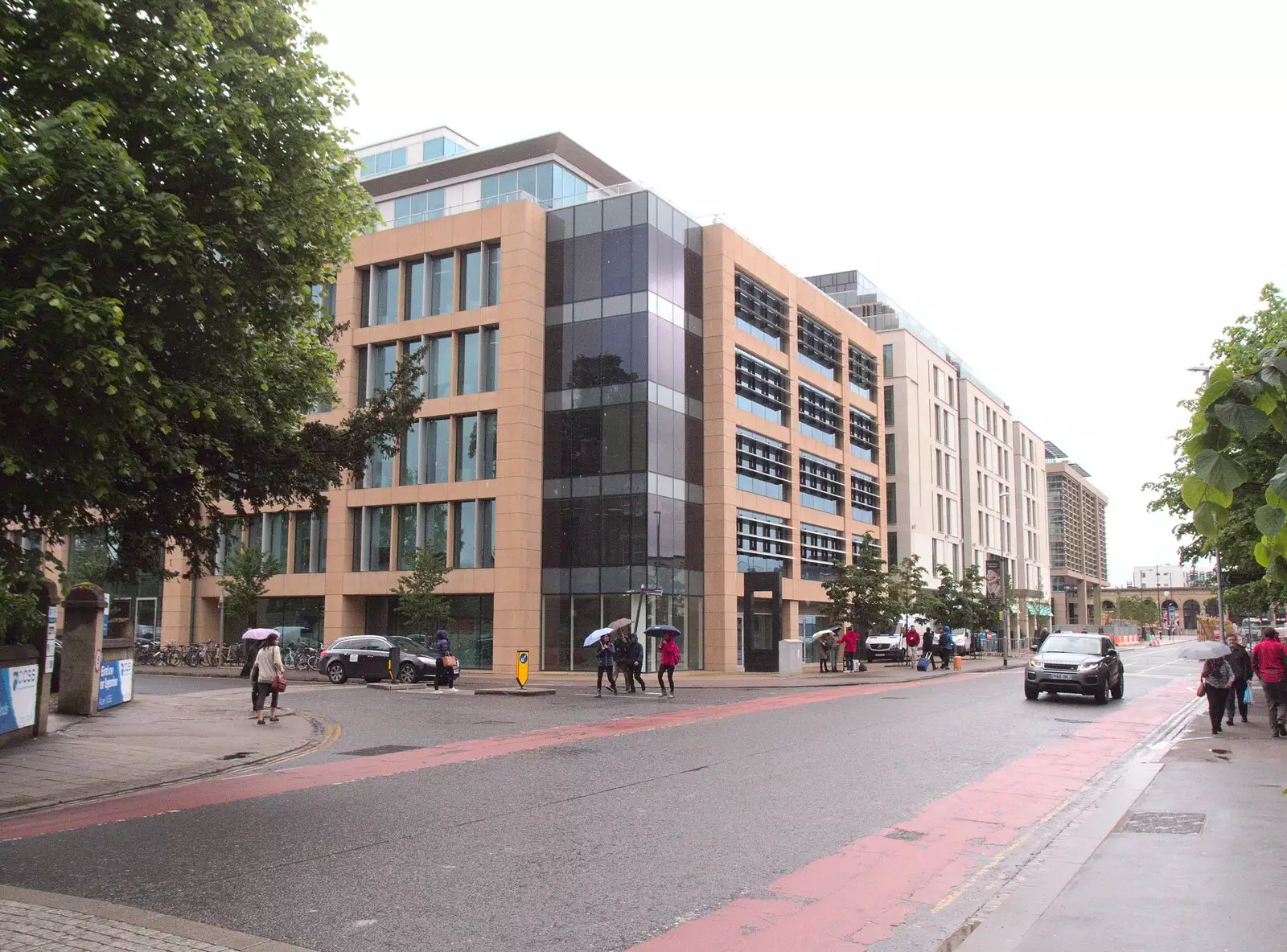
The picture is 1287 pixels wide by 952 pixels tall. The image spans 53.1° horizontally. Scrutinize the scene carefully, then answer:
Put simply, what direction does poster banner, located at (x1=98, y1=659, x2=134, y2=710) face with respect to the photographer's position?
facing the viewer and to the right of the viewer

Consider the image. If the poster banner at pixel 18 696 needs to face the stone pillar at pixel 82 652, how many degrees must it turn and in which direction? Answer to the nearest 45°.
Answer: approximately 135° to its left

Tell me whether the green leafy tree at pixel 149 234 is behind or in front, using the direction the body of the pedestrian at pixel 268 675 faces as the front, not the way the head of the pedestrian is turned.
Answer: behind

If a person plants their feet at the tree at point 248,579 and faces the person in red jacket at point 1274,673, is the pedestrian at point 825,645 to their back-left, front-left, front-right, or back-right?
front-left

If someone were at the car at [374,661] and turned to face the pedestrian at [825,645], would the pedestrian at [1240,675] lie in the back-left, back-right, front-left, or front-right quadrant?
front-right

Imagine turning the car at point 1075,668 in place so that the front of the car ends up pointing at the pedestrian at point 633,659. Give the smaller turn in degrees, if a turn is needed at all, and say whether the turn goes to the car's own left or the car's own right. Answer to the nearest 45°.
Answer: approximately 45° to the car's own right

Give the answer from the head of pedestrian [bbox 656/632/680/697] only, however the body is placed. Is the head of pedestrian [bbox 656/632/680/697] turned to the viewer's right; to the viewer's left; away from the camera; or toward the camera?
toward the camera

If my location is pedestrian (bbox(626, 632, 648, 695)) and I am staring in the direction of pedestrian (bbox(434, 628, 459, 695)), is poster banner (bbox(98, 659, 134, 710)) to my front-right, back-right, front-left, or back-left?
front-left
